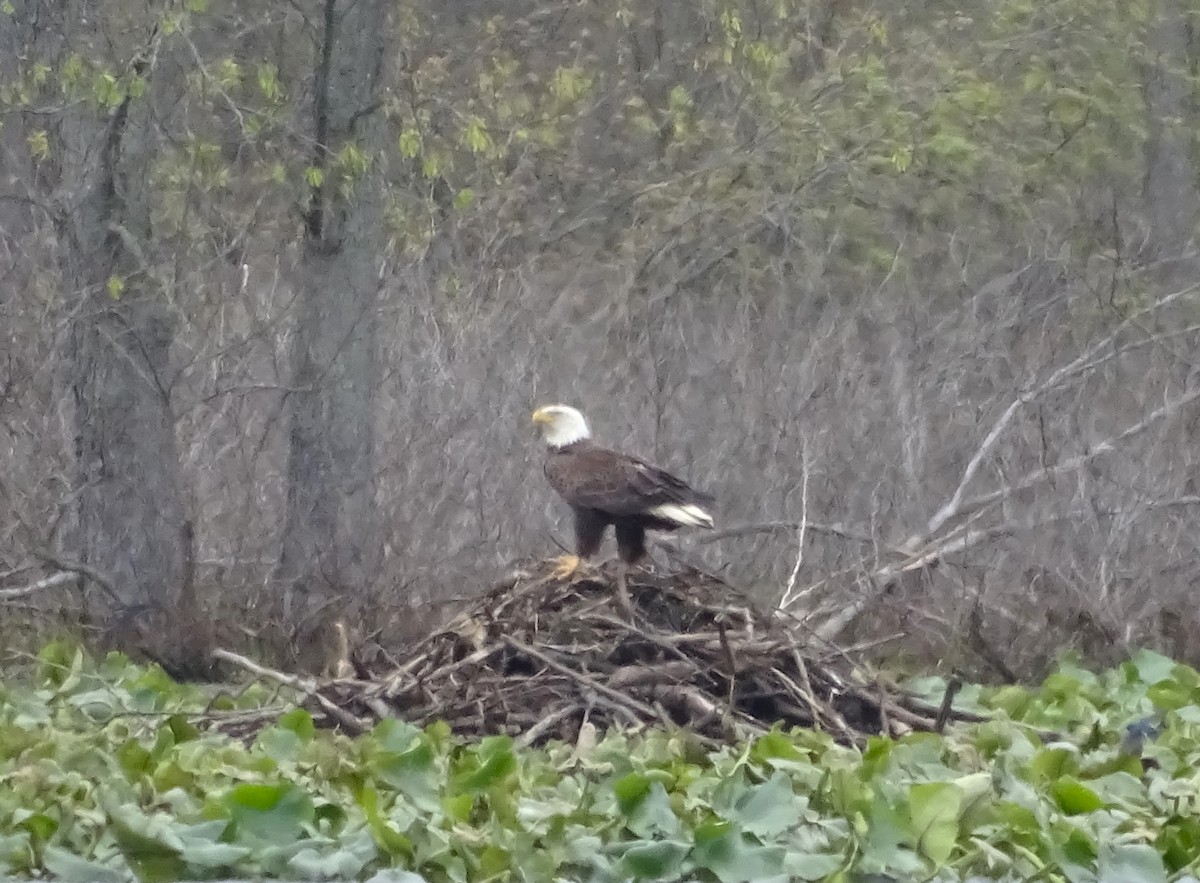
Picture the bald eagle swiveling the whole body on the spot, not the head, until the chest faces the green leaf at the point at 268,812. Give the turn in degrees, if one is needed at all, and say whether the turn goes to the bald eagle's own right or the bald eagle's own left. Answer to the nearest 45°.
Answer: approximately 90° to the bald eagle's own left

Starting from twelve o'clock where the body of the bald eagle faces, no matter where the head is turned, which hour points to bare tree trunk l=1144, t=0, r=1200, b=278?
The bare tree trunk is roughly at 4 o'clock from the bald eagle.

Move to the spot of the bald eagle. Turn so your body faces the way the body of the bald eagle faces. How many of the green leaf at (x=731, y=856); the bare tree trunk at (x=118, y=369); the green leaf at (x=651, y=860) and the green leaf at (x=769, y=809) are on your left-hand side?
3

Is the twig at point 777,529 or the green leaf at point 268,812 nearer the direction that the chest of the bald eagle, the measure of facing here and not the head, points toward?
the green leaf

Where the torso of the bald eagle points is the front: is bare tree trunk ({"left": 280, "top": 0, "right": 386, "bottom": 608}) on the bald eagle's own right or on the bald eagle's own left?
on the bald eagle's own right

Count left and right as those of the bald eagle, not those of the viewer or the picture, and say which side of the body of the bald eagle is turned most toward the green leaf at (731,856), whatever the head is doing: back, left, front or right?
left

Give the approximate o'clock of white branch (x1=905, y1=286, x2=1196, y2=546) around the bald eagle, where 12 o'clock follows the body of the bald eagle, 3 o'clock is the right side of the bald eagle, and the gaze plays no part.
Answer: The white branch is roughly at 4 o'clock from the bald eagle.

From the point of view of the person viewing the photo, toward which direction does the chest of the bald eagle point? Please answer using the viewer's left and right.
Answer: facing to the left of the viewer

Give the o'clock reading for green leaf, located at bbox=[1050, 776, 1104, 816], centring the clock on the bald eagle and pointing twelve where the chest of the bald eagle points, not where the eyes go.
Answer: The green leaf is roughly at 8 o'clock from the bald eagle.

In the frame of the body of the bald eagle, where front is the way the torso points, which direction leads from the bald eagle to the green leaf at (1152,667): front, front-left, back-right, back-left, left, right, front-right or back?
back

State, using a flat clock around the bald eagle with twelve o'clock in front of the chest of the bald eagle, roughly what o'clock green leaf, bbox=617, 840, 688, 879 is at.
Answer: The green leaf is roughly at 9 o'clock from the bald eagle.

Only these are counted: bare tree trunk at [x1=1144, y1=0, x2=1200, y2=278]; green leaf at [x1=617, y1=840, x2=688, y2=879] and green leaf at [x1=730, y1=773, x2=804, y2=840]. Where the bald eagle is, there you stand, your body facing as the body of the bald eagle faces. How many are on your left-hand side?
2

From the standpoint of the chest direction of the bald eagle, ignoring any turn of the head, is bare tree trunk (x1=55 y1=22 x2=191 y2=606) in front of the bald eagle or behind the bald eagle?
in front
